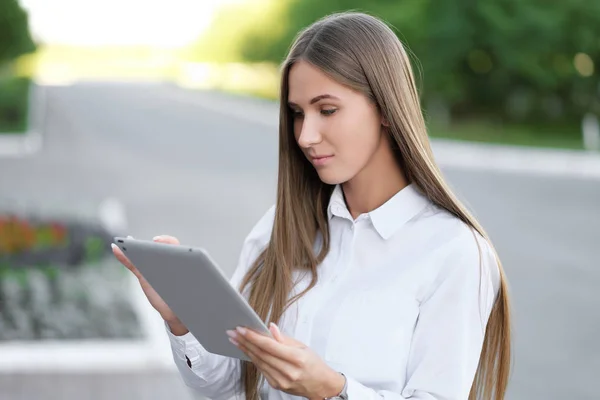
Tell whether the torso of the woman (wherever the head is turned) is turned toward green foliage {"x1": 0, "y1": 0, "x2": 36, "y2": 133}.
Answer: no

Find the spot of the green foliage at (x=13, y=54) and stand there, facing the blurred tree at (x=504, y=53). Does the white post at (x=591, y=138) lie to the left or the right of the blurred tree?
right

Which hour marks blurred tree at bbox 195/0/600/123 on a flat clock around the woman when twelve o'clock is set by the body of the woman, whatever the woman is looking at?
The blurred tree is roughly at 5 o'clock from the woman.

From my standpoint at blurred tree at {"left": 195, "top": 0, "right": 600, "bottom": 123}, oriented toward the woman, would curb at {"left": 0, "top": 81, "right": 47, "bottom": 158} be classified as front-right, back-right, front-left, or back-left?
front-right

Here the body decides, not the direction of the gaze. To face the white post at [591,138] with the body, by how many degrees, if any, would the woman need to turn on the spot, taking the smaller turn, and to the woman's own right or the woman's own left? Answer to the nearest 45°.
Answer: approximately 135° to the woman's own right

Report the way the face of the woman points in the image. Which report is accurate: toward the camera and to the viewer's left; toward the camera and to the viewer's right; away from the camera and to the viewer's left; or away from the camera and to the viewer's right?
toward the camera and to the viewer's left

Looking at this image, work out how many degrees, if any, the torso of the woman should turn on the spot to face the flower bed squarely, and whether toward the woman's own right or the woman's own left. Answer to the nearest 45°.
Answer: approximately 90° to the woman's own right

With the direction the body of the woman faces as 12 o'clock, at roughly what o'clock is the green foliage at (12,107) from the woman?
The green foliage is roughly at 4 o'clock from the woman.

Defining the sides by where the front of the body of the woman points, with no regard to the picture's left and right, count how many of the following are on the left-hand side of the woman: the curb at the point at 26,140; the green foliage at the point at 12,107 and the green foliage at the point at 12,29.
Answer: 0

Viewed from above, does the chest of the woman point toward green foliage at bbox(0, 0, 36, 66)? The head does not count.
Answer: no

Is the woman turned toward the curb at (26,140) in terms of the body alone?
no
